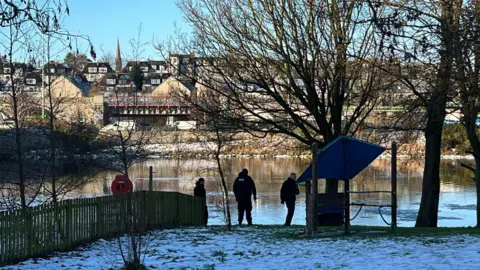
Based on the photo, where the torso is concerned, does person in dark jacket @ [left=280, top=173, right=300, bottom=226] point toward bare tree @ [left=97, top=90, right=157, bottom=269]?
no

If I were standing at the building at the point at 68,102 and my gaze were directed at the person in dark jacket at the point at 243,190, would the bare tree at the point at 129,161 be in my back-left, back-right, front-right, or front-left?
front-right

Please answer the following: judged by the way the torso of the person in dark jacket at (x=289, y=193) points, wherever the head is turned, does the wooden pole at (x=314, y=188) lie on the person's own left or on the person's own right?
on the person's own right

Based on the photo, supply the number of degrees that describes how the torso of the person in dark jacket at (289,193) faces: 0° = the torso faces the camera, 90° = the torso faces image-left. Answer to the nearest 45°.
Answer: approximately 225°

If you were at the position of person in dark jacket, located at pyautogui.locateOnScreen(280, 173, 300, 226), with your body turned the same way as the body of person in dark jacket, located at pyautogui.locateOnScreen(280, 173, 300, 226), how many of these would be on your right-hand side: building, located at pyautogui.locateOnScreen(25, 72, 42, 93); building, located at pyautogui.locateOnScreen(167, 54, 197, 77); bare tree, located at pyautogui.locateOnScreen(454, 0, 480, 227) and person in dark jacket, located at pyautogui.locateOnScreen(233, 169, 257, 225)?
1
